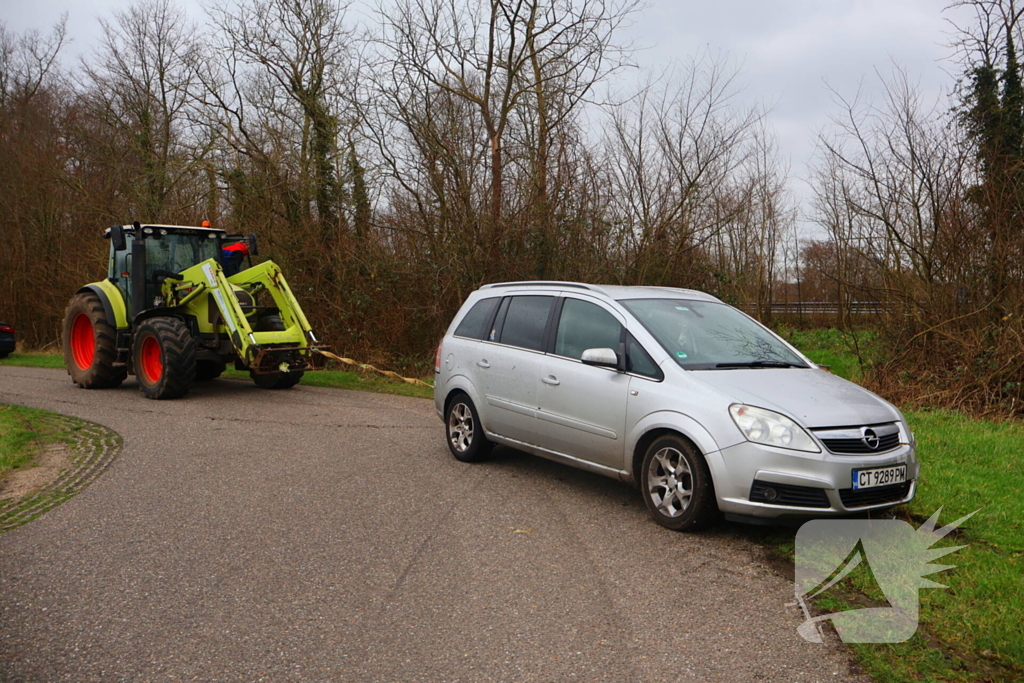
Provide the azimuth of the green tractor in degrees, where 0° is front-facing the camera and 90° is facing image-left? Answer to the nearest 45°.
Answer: approximately 315°

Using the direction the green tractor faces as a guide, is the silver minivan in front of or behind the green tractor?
in front

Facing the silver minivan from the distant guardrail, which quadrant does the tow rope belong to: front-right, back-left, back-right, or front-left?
front-right

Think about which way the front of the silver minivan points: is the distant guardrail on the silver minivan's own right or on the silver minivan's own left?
on the silver minivan's own left

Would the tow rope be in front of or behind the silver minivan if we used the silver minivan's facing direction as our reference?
behind

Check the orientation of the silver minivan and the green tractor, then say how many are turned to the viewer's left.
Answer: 0

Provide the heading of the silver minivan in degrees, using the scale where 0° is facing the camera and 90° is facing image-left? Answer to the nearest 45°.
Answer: approximately 315°

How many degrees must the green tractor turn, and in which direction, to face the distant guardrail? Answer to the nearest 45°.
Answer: approximately 45° to its left
